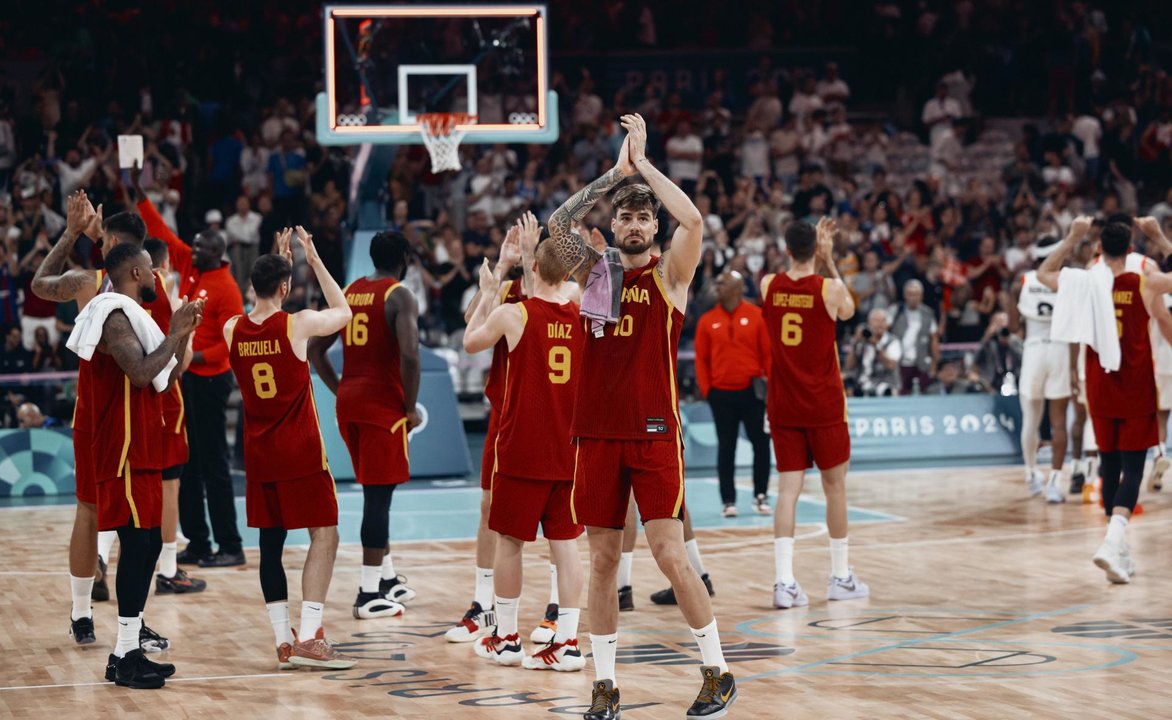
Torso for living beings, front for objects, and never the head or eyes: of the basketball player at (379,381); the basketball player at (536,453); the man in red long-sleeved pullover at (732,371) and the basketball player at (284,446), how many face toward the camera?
1

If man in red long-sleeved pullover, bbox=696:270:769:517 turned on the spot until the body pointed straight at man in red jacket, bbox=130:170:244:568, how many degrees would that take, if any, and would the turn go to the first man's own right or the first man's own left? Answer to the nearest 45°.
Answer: approximately 45° to the first man's own right

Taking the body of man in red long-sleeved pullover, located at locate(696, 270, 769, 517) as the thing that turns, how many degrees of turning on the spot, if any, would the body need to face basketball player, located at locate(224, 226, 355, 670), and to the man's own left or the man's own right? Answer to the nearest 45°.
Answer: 0° — they already face them

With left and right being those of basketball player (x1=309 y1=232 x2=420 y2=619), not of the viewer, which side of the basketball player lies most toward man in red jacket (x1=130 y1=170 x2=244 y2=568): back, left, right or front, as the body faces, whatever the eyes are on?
left

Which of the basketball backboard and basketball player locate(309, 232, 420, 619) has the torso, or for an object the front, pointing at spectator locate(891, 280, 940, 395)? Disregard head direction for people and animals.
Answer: the basketball player

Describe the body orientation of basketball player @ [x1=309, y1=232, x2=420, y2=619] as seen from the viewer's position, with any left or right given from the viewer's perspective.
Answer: facing away from the viewer and to the right of the viewer

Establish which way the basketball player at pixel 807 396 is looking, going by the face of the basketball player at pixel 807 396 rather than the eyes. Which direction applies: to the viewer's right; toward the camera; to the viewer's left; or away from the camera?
away from the camera

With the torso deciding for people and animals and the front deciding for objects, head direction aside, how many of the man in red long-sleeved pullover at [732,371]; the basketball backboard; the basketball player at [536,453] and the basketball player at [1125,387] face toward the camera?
2

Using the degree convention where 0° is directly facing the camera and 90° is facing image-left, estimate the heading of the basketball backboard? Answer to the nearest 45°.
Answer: approximately 0°

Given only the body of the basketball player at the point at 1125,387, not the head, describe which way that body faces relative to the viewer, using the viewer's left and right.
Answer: facing away from the viewer

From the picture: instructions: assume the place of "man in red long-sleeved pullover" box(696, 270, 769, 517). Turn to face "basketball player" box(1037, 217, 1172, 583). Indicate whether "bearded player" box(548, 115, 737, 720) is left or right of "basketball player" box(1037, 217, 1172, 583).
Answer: right

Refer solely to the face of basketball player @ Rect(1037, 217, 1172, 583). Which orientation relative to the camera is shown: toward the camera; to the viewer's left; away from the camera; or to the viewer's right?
away from the camera

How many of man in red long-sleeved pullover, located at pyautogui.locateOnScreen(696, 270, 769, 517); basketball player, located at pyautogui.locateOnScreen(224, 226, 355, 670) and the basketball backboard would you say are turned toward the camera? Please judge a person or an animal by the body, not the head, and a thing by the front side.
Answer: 2

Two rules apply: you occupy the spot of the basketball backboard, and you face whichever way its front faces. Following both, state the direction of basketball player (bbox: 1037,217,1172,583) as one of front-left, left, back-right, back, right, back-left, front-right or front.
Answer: front-left
